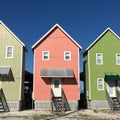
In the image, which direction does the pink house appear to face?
toward the camera

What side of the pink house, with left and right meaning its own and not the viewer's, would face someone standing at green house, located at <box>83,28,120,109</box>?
left

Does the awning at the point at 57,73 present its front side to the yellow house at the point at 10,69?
no

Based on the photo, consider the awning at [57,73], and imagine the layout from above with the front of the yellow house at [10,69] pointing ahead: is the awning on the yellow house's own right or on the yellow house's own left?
on the yellow house's own left

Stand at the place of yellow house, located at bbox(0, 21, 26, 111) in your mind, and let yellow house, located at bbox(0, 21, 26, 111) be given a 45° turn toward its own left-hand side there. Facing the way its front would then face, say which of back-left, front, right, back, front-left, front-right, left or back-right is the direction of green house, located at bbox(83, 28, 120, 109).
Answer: front-left

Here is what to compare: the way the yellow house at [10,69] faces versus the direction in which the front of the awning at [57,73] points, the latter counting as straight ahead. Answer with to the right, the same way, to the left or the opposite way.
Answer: the same way

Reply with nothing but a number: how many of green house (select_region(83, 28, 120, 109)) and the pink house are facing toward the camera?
2

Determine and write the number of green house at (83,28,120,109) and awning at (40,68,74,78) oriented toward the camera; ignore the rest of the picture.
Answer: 2

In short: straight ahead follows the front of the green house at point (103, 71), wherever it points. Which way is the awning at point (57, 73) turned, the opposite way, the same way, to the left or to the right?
the same way

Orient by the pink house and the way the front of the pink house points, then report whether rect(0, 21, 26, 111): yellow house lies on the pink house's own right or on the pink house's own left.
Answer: on the pink house's own right

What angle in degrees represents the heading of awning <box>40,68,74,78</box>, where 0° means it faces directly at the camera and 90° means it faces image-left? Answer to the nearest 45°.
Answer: approximately 0°

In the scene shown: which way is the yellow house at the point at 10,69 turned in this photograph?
toward the camera

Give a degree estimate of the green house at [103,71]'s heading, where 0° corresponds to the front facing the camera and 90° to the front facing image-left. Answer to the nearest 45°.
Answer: approximately 0°

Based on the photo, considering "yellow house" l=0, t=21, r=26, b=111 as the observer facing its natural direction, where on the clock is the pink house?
The pink house is roughly at 9 o'clock from the yellow house.

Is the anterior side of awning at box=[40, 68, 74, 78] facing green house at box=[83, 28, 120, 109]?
no

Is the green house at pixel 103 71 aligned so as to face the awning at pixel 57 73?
no
